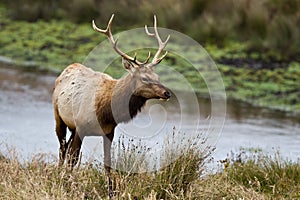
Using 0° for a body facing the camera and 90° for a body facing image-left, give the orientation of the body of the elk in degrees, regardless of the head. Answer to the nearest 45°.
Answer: approximately 315°
